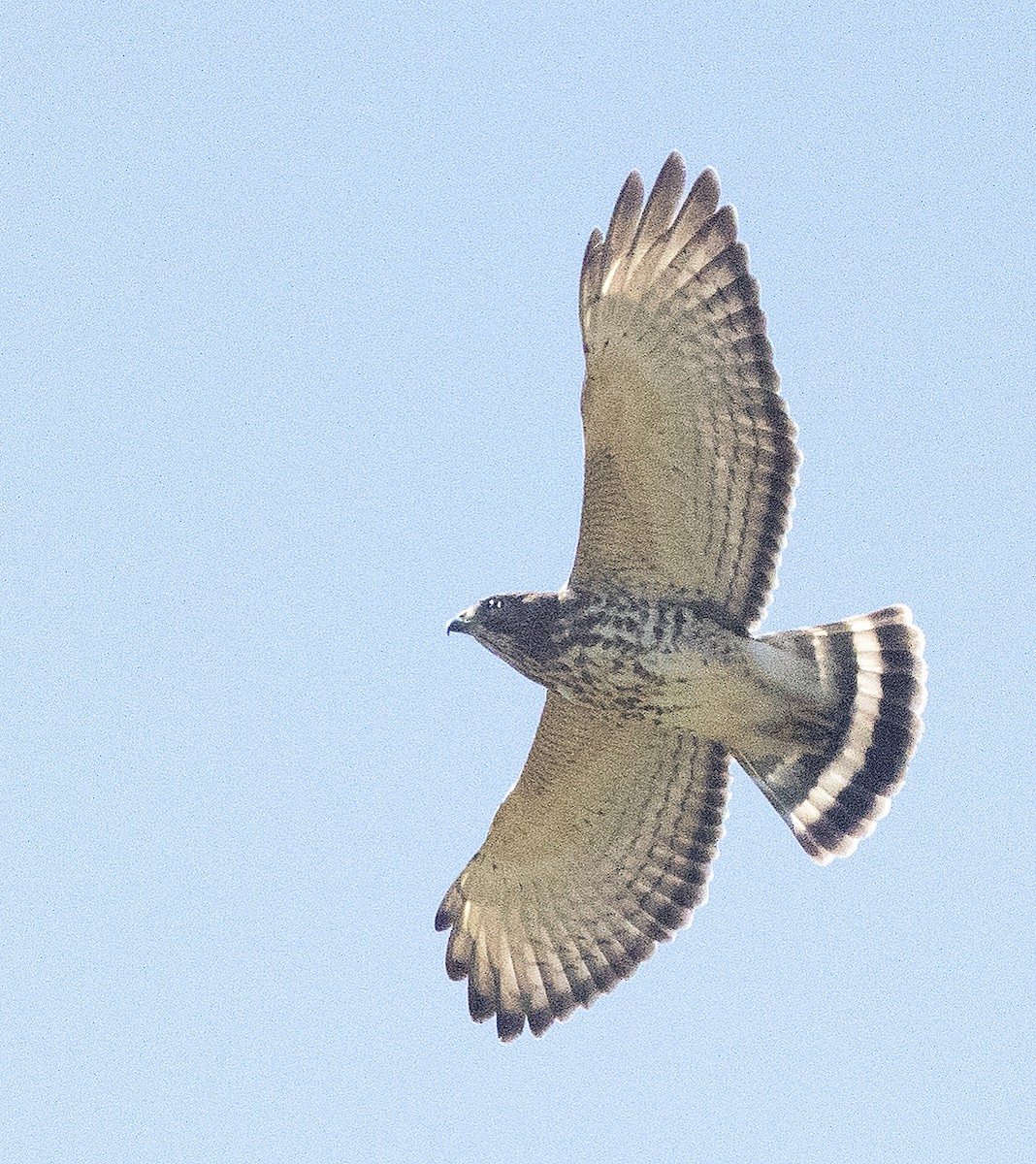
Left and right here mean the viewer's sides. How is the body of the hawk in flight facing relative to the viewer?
facing to the left of the viewer
